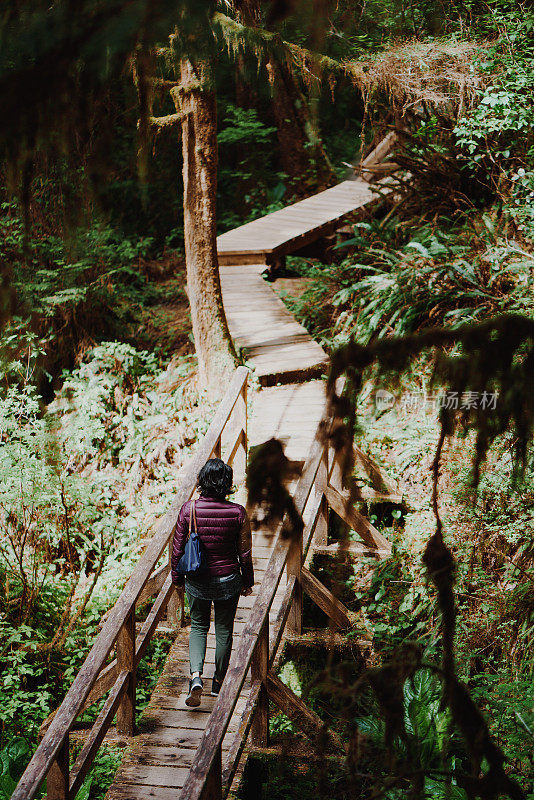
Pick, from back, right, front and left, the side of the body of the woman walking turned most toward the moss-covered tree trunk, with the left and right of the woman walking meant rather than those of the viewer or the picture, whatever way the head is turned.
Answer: front

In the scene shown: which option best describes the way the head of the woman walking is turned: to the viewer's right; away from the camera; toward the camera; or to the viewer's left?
away from the camera

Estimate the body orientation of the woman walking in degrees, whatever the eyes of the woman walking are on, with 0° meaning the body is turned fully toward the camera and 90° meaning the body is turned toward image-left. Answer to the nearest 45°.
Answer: approximately 180°
